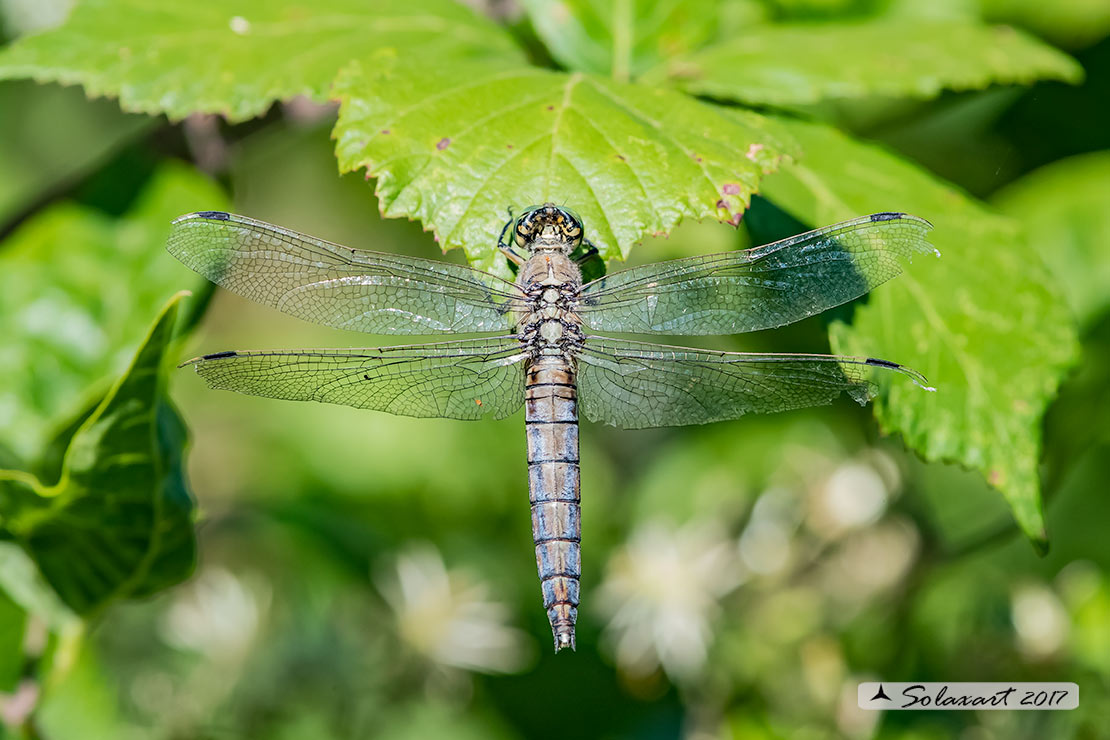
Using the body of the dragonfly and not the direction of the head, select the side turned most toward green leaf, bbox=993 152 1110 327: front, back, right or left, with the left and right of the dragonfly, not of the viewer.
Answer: right

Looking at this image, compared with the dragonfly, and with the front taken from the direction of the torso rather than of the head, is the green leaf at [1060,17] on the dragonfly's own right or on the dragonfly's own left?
on the dragonfly's own right

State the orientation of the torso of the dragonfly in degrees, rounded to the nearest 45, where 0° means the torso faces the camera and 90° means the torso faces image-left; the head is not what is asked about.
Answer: approximately 180°

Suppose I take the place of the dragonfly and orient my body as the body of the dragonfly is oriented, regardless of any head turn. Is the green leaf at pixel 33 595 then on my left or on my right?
on my left

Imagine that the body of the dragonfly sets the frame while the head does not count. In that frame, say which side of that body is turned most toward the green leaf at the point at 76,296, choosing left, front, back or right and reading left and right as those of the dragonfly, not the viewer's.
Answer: left

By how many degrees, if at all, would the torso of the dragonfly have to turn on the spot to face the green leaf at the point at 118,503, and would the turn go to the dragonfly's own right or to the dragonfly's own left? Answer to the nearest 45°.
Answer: approximately 90° to the dragonfly's own left

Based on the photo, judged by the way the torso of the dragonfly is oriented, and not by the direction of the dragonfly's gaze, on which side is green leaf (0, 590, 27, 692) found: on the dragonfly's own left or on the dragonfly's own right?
on the dragonfly's own left

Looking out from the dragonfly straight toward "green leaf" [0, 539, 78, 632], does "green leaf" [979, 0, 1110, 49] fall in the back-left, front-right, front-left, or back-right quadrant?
back-right
